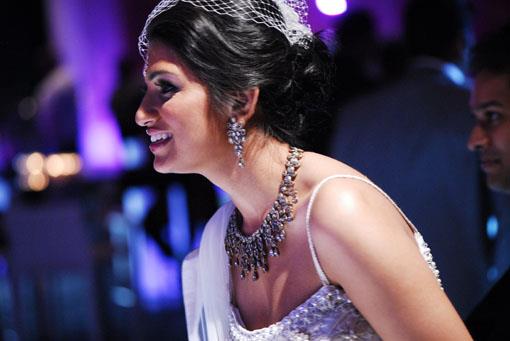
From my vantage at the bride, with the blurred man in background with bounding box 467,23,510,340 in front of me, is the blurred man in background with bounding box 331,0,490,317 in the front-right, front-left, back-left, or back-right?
front-left

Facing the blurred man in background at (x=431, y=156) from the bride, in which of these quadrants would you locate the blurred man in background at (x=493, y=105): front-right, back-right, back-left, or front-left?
front-right

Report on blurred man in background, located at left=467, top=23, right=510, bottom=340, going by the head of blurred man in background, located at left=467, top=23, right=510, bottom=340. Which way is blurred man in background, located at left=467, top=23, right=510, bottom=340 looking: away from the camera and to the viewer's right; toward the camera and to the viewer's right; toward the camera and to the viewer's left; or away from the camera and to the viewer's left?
toward the camera and to the viewer's left

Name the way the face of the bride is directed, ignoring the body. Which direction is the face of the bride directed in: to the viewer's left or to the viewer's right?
to the viewer's left
